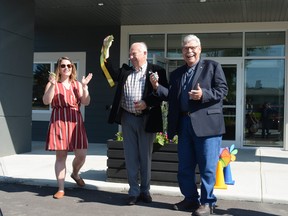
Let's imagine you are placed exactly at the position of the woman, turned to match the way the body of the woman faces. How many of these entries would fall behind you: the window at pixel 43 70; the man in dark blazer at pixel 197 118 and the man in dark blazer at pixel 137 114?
1

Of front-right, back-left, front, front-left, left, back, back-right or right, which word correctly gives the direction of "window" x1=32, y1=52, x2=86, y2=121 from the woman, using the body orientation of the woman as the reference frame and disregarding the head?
back

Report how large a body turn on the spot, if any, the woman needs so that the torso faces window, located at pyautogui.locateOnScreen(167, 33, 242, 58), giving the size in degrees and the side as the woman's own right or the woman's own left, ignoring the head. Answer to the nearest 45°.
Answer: approximately 135° to the woman's own left

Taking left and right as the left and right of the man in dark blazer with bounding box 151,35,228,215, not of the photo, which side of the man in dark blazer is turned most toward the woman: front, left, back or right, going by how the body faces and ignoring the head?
right

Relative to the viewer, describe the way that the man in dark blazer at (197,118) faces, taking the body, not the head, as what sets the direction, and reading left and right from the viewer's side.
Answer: facing the viewer and to the left of the viewer

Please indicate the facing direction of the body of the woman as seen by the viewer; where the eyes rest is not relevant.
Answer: toward the camera

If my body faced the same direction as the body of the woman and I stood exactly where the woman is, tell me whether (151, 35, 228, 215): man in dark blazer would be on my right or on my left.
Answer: on my left

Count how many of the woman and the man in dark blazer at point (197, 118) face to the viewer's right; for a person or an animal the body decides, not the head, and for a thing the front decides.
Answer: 0

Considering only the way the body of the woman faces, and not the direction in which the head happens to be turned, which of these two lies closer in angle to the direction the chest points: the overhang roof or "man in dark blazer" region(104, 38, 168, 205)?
the man in dark blazer
